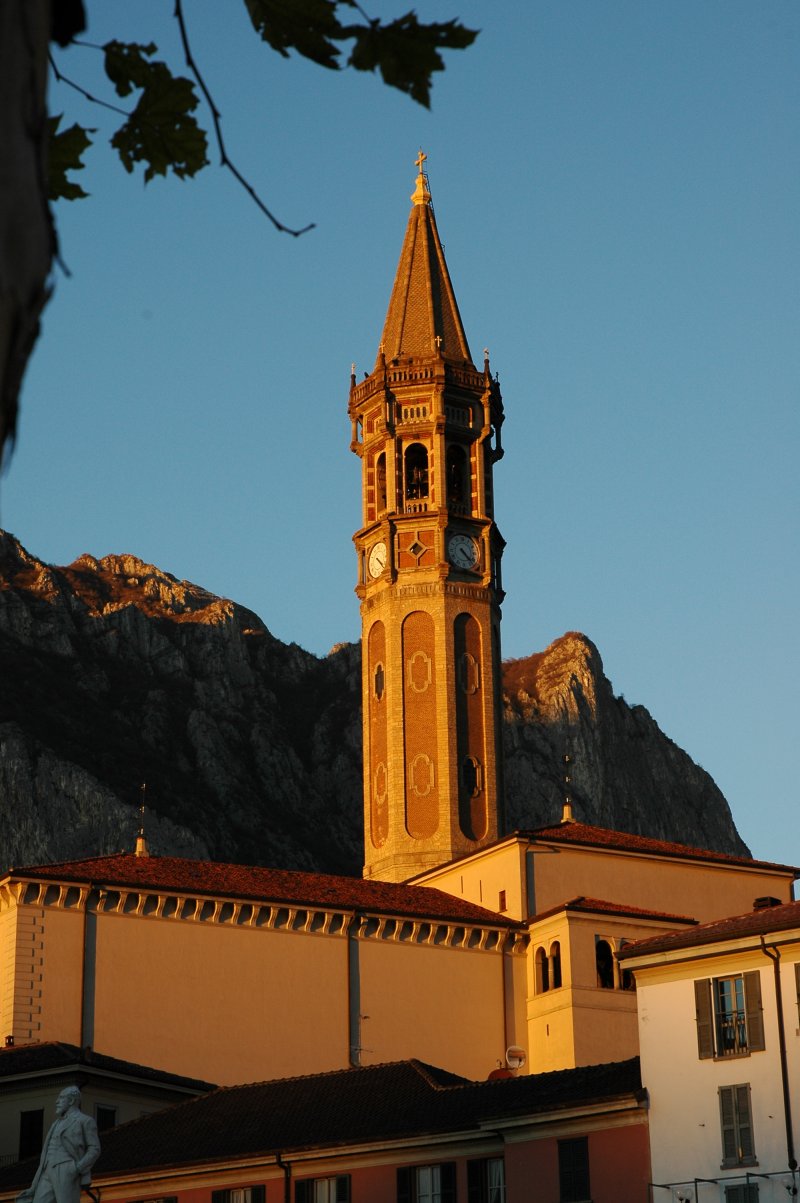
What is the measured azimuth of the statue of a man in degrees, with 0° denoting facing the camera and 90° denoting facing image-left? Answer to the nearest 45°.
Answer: approximately 45°

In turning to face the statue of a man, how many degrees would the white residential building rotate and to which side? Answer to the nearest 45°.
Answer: approximately 45° to its right
